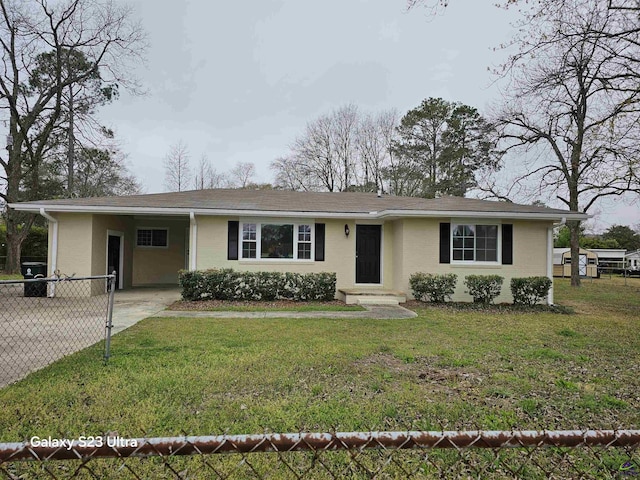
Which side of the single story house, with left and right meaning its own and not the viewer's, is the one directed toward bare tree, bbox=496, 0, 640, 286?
left

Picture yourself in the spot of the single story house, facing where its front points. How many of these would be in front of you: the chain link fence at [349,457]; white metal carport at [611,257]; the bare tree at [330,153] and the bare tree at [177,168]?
1

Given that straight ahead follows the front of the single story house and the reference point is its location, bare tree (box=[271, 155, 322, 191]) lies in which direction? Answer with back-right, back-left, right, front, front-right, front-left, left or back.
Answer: back

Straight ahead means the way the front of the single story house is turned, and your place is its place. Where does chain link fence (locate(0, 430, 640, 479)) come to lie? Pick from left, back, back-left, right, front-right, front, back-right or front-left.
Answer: front

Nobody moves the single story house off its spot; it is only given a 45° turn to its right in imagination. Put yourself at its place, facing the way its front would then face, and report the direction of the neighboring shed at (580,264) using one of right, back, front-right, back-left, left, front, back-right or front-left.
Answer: back

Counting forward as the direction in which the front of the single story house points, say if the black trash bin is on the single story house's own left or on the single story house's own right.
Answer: on the single story house's own right

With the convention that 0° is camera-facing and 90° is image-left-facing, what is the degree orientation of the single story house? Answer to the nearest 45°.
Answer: approximately 0°

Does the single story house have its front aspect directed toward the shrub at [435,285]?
no

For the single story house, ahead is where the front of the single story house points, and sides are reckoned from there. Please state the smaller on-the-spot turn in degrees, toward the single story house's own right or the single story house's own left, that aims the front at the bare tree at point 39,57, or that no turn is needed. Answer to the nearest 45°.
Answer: approximately 135° to the single story house's own right

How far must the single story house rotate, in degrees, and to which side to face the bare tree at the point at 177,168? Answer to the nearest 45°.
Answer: approximately 135° to its right

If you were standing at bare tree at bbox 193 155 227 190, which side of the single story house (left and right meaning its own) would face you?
back

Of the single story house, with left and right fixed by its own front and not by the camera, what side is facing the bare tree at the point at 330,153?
back
